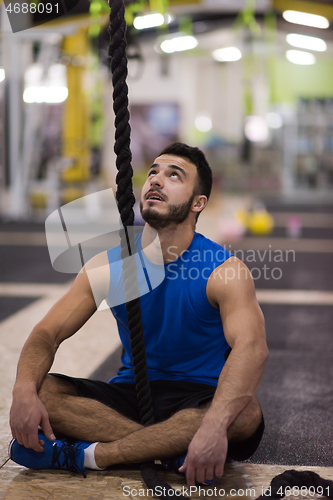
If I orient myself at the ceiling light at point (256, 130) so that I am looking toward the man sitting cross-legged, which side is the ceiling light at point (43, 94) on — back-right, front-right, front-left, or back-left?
front-right

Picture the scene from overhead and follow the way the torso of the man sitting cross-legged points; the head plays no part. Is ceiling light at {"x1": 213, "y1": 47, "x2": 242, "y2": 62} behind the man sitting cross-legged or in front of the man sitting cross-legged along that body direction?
behind

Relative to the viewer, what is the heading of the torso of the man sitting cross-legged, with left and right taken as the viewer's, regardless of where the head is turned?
facing the viewer and to the left of the viewer

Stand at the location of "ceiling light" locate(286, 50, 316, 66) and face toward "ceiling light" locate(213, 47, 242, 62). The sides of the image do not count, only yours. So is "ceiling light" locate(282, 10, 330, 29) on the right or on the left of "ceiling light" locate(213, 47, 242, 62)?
left

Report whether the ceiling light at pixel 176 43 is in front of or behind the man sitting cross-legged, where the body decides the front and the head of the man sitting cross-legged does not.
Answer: behind

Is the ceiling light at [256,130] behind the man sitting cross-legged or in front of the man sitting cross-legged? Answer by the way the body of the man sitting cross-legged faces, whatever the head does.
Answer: behind
